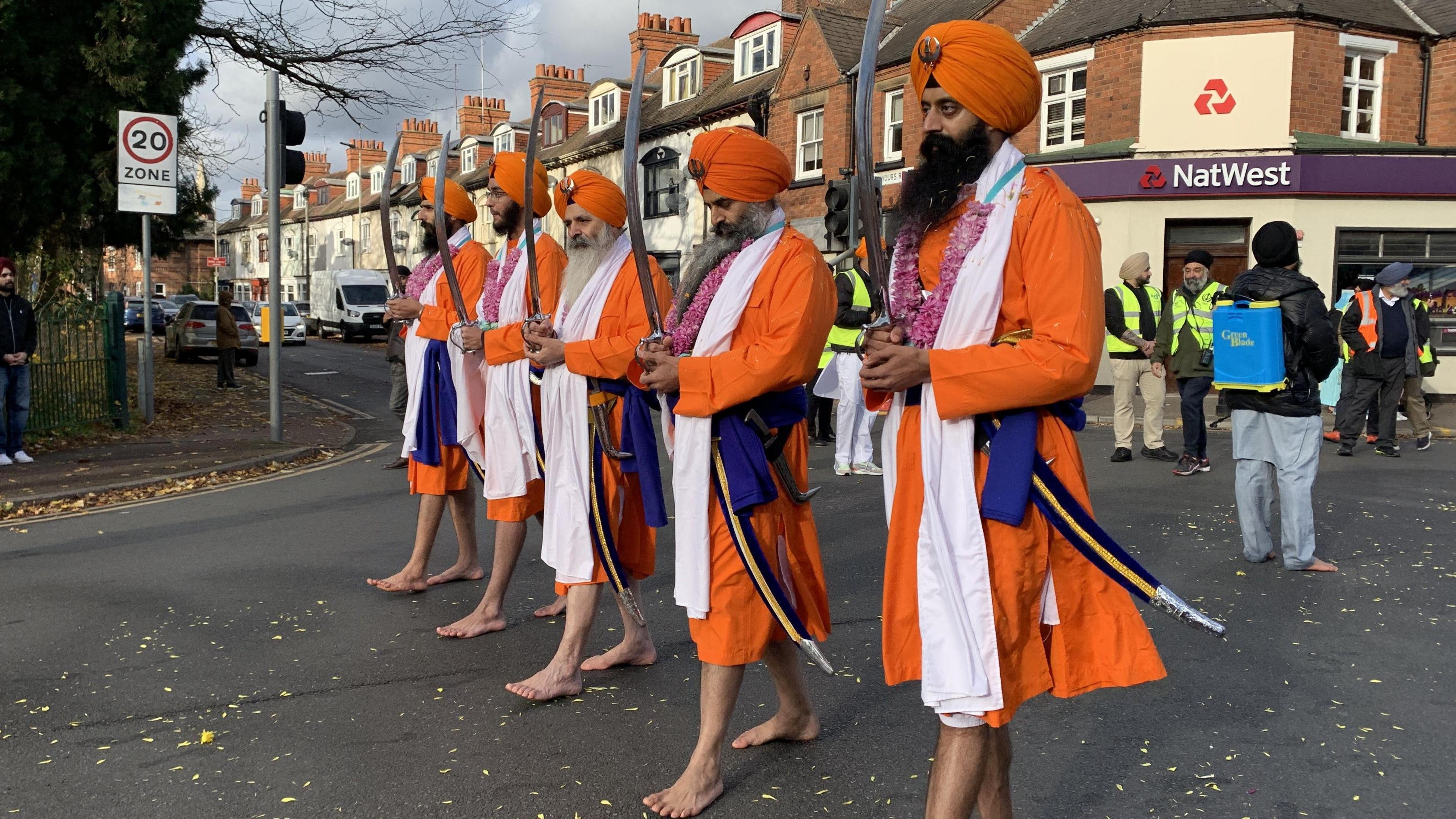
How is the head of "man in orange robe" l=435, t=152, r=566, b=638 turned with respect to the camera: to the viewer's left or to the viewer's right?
to the viewer's left

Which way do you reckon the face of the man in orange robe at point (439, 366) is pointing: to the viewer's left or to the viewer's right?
to the viewer's left

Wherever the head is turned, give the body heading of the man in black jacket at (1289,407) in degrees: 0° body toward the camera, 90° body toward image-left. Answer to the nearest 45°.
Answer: approximately 225°

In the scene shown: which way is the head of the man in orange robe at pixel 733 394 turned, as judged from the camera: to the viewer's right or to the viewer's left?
to the viewer's left

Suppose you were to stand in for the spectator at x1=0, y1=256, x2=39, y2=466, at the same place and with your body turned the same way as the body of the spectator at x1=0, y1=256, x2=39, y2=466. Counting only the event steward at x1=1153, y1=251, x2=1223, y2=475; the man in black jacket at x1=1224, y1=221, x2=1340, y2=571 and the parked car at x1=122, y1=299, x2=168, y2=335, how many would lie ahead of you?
2

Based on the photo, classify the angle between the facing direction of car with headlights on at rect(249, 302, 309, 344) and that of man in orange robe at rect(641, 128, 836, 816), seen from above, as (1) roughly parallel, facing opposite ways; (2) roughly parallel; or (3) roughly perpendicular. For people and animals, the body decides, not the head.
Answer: roughly perpendicular
